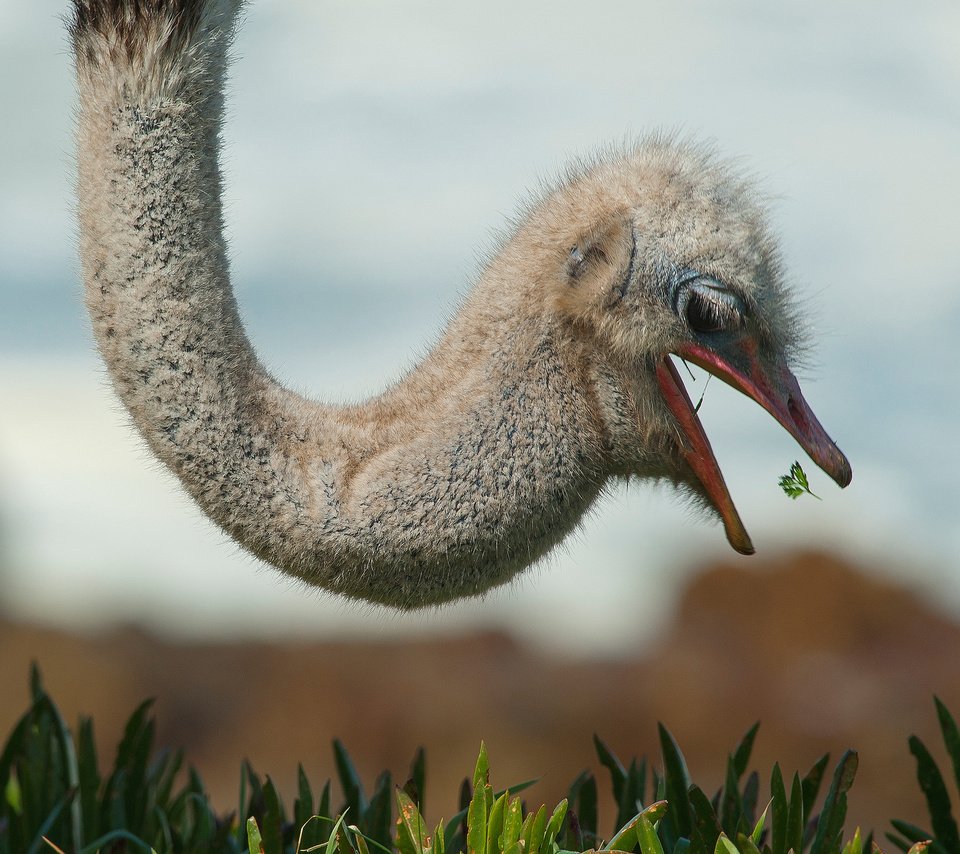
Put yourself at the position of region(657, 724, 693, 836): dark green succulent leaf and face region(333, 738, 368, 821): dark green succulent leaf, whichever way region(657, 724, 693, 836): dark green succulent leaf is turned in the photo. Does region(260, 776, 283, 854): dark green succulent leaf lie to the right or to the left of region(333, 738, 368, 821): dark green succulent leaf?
left
